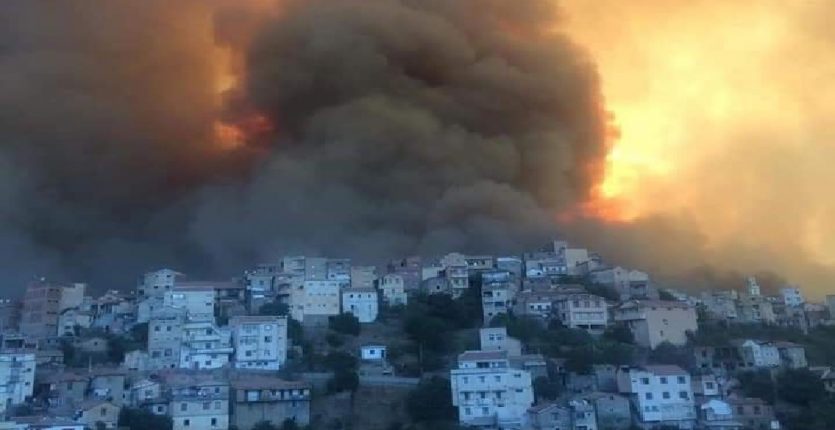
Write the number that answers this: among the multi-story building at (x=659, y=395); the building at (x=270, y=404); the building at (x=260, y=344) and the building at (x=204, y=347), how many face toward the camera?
4

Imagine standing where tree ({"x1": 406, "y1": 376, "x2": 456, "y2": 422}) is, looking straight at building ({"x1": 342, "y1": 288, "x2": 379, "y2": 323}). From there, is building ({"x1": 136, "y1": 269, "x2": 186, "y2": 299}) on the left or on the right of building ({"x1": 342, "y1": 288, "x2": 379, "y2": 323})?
left

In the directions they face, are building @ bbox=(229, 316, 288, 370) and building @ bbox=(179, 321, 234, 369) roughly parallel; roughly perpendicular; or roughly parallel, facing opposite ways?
roughly parallel

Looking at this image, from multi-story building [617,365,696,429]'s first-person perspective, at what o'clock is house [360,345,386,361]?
The house is roughly at 3 o'clock from the multi-story building.

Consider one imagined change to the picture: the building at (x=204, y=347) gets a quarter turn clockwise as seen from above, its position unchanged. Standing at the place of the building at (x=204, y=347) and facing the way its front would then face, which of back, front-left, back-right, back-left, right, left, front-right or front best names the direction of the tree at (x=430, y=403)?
back-left

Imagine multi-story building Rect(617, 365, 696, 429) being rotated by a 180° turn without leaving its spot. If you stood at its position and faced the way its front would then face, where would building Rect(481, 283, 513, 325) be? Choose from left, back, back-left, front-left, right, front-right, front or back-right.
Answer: front-left

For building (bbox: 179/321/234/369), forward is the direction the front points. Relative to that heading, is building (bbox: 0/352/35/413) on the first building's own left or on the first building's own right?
on the first building's own right

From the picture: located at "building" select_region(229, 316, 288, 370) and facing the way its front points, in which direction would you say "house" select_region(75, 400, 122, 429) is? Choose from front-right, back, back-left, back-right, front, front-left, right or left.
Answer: front-right

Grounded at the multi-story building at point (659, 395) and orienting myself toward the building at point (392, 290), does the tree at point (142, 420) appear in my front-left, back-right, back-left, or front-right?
front-left

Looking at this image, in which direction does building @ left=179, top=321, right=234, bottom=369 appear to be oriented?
toward the camera

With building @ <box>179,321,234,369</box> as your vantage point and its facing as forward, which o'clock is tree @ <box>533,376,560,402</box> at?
The tree is roughly at 10 o'clock from the building.

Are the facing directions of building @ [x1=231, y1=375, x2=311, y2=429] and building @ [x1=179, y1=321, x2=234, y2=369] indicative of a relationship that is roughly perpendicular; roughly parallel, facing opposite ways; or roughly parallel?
roughly parallel

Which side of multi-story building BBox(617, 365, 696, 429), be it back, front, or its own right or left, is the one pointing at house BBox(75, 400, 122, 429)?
right

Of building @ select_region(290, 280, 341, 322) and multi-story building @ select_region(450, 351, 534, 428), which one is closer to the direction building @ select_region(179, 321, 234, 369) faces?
the multi-story building

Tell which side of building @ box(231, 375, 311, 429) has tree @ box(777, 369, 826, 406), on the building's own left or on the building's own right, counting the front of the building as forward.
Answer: on the building's own left

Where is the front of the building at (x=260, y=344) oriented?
toward the camera

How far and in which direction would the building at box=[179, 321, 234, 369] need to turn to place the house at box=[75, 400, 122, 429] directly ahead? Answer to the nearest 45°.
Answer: approximately 45° to its right
